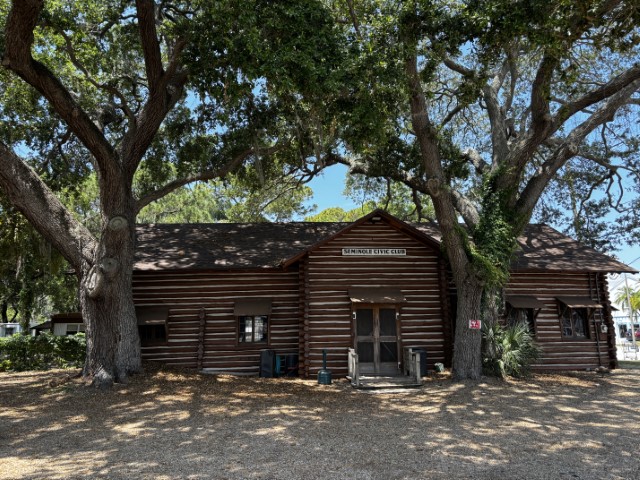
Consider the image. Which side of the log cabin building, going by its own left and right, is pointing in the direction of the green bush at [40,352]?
right

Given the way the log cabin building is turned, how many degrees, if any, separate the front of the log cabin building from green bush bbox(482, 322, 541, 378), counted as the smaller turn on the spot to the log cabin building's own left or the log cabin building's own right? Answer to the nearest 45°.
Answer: approximately 90° to the log cabin building's own left

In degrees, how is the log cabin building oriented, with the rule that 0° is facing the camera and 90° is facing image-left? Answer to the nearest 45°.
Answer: approximately 0°

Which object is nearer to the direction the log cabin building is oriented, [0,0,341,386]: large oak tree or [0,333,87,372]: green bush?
the large oak tree
